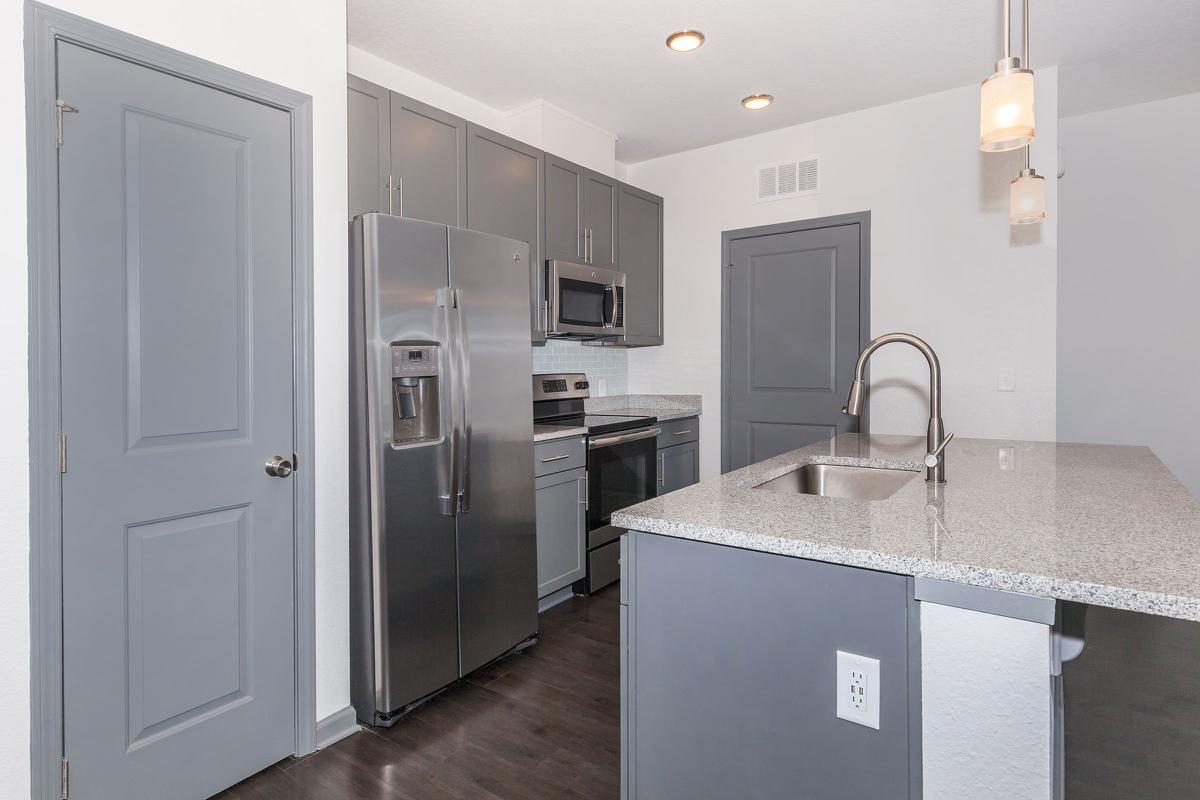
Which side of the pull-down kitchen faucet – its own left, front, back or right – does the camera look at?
left

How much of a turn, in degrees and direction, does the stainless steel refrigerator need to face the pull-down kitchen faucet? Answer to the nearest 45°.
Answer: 0° — it already faces it

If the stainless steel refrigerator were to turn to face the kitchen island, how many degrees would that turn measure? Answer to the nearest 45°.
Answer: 0° — it already faces it

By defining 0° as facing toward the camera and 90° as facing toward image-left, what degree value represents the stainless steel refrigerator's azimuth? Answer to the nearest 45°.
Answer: approximately 315°

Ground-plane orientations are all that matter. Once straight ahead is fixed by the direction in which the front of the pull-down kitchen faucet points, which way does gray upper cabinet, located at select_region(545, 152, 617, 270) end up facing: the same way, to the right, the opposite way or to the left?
the opposite way

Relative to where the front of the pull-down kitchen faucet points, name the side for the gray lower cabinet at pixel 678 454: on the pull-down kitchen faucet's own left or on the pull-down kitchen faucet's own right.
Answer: on the pull-down kitchen faucet's own right

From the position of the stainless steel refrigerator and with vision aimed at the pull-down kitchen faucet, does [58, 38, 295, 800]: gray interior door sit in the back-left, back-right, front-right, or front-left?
back-right

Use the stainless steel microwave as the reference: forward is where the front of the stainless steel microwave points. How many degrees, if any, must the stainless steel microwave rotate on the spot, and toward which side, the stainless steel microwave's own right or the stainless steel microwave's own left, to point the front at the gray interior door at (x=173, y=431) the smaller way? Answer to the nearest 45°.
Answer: approximately 90° to the stainless steel microwave's own right

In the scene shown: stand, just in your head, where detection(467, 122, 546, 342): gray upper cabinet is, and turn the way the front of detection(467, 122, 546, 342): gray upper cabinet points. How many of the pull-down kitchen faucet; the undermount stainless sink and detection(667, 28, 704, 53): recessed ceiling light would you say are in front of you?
3

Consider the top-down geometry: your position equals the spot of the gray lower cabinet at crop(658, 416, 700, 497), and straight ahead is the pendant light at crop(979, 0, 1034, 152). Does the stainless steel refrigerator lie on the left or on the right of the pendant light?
right

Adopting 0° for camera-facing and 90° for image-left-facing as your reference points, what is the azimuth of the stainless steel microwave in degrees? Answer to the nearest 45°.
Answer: approximately 315°

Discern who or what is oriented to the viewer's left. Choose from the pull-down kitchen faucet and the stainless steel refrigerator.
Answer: the pull-down kitchen faucet

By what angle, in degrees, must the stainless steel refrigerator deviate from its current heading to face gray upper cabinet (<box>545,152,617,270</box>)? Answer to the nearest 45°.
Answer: approximately 90° to its left
